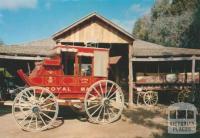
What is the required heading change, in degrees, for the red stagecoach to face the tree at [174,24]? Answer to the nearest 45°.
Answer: approximately 135° to its right

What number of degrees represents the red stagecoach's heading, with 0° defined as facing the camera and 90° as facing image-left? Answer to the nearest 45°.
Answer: approximately 90°
